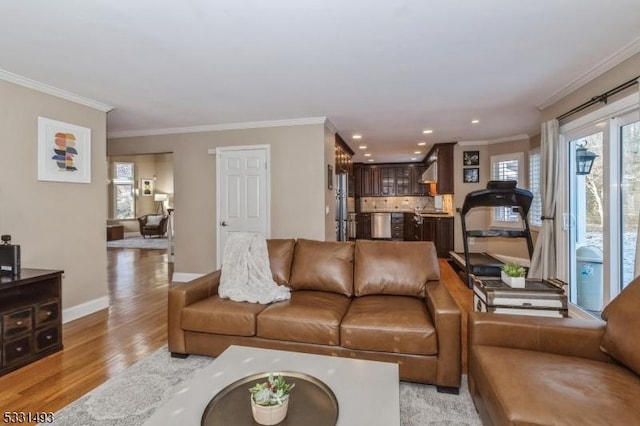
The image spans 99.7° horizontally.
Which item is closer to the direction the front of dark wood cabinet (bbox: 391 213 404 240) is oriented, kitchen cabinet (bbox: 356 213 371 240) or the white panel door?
the white panel door

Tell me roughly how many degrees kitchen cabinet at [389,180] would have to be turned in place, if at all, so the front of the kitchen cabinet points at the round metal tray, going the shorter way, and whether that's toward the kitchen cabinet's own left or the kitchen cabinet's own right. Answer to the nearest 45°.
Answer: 0° — it already faces it

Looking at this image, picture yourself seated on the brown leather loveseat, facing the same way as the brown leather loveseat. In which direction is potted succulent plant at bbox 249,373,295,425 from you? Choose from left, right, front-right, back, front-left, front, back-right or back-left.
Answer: front-left

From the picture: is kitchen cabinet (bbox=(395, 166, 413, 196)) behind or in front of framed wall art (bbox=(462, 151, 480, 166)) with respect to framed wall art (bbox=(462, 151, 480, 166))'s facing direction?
behind
